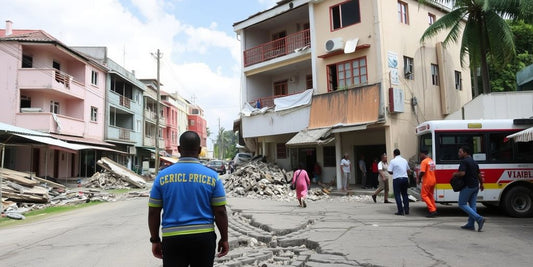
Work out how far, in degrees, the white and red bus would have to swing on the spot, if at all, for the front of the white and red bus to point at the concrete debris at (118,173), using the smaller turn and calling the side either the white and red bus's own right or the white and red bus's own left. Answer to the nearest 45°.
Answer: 0° — it already faces it

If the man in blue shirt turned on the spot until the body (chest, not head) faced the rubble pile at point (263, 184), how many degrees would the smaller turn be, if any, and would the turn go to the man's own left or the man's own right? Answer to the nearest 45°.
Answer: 0° — they already face it

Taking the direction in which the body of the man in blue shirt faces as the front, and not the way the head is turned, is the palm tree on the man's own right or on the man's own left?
on the man's own right

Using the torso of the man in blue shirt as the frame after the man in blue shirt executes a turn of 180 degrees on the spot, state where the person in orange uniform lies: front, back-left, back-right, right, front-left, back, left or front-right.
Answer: back-left

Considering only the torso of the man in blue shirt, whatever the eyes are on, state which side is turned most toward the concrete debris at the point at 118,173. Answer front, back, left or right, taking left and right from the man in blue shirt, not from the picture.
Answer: front

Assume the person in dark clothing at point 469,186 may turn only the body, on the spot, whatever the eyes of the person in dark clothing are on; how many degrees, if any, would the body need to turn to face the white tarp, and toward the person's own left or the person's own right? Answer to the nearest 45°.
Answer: approximately 45° to the person's own right

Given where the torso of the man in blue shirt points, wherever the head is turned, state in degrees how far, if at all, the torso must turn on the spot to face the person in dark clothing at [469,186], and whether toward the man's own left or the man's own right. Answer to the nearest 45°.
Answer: approximately 45° to the man's own right

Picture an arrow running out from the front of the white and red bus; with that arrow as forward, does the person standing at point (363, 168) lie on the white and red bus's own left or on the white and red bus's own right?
on the white and red bus's own right

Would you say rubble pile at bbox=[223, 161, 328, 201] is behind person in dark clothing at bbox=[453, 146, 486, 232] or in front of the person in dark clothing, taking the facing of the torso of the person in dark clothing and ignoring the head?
in front

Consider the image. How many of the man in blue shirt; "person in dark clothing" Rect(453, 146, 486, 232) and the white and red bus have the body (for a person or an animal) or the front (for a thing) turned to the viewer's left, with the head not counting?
2

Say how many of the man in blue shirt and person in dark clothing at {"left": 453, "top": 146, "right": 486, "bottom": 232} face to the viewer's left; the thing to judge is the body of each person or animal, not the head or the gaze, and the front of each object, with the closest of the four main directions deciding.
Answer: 1

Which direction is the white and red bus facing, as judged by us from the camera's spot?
facing to the left of the viewer

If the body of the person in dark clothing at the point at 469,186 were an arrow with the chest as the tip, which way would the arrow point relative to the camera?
to the viewer's left

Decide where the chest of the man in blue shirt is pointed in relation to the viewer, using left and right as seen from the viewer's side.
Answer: facing away from the viewer

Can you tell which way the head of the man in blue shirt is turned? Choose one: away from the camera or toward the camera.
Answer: away from the camera
